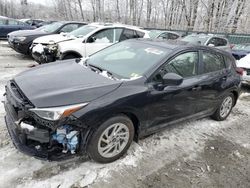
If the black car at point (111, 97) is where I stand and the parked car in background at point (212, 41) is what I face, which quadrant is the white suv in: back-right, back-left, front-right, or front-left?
front-left

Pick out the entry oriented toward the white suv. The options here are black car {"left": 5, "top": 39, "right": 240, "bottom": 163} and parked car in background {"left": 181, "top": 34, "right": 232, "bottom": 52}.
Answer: the parked car in background

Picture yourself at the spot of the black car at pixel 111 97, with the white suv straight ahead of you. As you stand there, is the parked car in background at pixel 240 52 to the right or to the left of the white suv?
right

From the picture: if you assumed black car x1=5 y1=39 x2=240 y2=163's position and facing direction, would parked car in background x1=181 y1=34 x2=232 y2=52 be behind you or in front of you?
behind

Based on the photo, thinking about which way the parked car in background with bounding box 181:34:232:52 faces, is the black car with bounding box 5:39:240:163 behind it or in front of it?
in front

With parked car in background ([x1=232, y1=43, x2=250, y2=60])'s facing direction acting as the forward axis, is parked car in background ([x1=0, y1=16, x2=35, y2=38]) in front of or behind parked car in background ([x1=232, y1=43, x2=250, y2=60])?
in front

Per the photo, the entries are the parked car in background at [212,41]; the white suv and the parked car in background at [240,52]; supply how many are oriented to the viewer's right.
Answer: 0

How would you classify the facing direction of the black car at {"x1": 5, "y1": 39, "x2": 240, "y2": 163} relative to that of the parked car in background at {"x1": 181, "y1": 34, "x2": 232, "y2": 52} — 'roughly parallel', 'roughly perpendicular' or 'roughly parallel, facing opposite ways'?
roughly parallel

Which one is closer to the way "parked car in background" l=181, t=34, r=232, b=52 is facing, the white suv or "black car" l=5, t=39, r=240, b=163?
the white suv

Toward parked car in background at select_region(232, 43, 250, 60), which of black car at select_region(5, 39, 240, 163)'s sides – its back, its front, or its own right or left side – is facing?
back

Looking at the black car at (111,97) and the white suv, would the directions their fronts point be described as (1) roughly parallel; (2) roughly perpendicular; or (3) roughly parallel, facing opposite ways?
roughly parallel

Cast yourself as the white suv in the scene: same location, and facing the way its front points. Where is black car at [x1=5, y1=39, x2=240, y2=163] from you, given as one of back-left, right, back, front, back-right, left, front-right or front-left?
front-left

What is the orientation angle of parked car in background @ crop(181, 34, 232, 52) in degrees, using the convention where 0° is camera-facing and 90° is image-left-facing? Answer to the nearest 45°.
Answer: approximately 45°

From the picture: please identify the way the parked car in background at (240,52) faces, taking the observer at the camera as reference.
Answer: facing the viewer and to the left of the viewer

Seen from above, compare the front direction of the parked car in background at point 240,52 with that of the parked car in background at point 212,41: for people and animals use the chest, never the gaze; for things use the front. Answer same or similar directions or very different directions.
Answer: same or similar directions

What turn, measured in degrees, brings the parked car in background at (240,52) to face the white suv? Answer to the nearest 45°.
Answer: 0° — it already faces it

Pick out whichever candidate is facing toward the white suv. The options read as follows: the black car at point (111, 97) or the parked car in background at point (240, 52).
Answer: the parked car in background

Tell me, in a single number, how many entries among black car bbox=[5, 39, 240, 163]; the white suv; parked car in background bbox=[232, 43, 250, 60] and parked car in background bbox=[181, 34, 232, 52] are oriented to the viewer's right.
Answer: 0

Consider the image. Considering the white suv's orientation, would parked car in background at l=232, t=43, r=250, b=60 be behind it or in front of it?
behind

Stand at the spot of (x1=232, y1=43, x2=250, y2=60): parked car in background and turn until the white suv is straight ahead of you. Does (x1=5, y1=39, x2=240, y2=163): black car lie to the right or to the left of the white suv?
left

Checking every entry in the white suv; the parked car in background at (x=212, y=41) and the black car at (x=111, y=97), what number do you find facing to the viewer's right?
0
